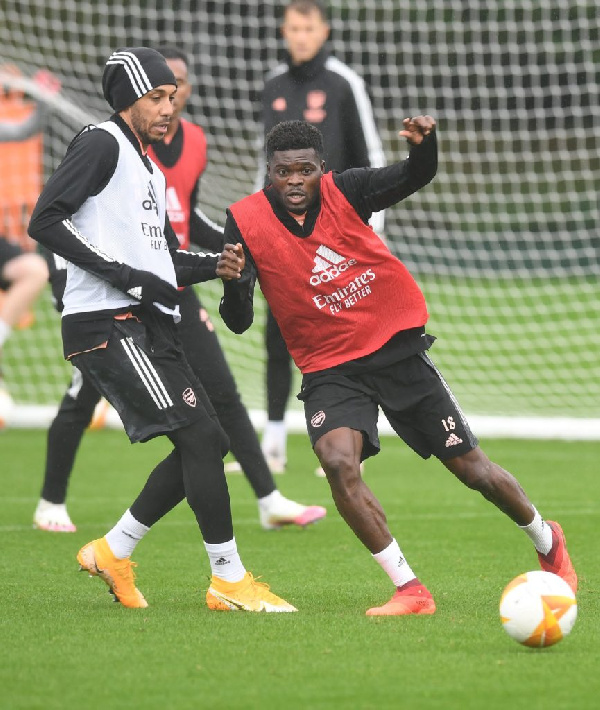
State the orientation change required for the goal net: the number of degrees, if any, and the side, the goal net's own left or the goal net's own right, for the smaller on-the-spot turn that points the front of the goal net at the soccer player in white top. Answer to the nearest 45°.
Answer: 0° — it already faces them

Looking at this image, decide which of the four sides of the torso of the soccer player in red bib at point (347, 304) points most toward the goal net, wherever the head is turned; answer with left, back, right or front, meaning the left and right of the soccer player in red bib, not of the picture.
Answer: back

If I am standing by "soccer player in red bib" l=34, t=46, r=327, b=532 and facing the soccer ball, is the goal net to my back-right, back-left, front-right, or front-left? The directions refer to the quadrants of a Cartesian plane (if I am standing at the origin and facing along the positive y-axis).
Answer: back-left

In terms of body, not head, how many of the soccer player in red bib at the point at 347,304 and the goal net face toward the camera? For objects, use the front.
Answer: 2

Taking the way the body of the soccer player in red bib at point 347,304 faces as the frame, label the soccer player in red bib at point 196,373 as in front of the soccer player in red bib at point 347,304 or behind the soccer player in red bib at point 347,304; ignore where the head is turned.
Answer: behind

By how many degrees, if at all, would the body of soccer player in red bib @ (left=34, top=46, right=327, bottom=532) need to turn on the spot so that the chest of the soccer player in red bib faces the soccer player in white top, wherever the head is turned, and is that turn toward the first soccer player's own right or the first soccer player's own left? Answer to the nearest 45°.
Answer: approximately 45° to the first soccer player's own right
